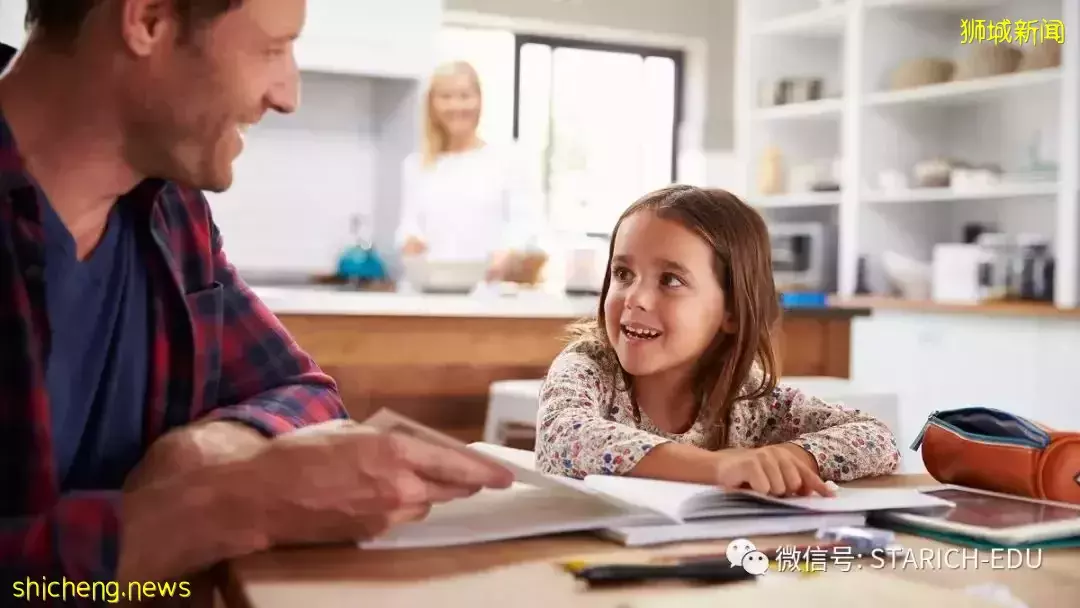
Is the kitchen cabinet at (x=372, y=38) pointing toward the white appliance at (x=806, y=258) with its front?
no

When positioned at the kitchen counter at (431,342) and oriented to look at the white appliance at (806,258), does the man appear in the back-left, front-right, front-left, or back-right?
back-right

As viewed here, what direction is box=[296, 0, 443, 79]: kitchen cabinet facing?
toward the camera

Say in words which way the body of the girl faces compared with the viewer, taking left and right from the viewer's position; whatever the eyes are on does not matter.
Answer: facing the viewer and to the left of the viewer

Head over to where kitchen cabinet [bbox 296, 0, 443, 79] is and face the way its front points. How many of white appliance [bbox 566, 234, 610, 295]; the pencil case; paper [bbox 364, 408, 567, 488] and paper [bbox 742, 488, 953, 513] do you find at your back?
0

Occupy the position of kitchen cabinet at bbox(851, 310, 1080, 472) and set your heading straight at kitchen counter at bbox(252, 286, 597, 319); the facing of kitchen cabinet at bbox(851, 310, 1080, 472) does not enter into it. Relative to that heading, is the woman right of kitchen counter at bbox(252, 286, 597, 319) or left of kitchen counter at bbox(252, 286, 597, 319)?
right

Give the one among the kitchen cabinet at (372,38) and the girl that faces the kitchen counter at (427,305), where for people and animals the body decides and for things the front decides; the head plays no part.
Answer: the kitchen cabinet

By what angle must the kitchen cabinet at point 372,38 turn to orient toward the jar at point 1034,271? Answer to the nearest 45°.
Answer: approximately 90° to its left

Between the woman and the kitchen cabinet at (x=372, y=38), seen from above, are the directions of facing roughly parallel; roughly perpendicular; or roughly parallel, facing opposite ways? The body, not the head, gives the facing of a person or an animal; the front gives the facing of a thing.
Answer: roughly parallel

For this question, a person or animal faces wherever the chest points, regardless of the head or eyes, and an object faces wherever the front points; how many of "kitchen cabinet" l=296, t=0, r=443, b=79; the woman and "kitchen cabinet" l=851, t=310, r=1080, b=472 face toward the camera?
3

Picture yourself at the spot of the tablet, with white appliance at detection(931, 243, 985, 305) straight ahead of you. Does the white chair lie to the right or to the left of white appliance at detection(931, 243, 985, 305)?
left

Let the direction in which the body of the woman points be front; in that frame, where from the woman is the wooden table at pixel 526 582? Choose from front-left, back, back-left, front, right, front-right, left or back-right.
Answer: front

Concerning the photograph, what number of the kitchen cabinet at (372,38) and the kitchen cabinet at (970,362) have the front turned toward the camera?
2

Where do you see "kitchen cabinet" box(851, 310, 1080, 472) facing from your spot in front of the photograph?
facing the viewer

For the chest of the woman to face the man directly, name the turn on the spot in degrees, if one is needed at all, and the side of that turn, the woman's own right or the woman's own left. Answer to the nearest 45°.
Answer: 0° — they already face them

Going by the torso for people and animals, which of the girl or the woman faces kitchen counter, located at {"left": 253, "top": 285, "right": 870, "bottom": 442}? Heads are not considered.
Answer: the woman

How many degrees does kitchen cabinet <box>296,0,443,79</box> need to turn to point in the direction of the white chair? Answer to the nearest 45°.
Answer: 0° — it already faces it

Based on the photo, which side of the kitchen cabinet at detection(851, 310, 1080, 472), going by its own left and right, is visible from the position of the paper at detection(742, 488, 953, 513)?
front

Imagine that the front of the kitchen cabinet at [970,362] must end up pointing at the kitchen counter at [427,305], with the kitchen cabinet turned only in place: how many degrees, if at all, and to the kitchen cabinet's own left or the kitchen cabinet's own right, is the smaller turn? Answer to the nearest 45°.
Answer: approximately 45° to the kitchen cabinet's own right

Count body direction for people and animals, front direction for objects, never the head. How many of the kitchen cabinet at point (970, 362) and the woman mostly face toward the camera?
2
